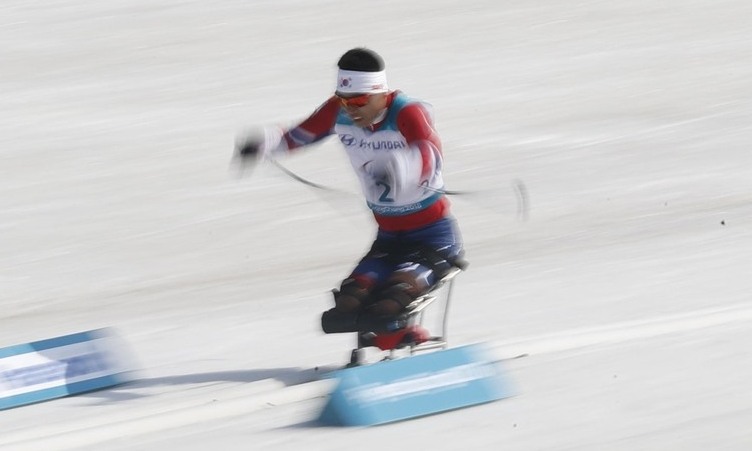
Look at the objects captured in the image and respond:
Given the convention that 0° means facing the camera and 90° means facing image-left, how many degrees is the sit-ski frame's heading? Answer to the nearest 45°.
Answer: approximately 45°

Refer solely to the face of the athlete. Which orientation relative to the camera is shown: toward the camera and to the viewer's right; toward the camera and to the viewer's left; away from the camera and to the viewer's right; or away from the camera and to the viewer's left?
toward the camera and to the viewer's left

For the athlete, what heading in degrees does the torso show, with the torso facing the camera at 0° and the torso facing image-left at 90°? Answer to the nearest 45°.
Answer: approximately 45°
